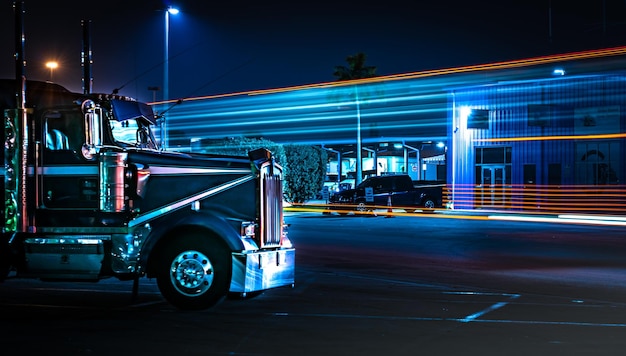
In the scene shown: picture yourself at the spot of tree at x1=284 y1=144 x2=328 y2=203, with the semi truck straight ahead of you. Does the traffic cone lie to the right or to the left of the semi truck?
left

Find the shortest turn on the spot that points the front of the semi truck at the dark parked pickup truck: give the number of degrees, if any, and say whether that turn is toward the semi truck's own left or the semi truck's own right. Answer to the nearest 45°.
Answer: approximately 45° to the semi truck's own left

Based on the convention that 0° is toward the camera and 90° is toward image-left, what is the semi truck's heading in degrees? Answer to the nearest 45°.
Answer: approximately 270°

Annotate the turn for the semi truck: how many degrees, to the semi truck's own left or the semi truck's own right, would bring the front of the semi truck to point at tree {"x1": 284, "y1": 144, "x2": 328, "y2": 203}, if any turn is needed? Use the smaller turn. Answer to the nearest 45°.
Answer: approximately 90° to the semi truck's own left

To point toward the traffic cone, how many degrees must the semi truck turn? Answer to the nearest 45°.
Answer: approximately 45° to its left
